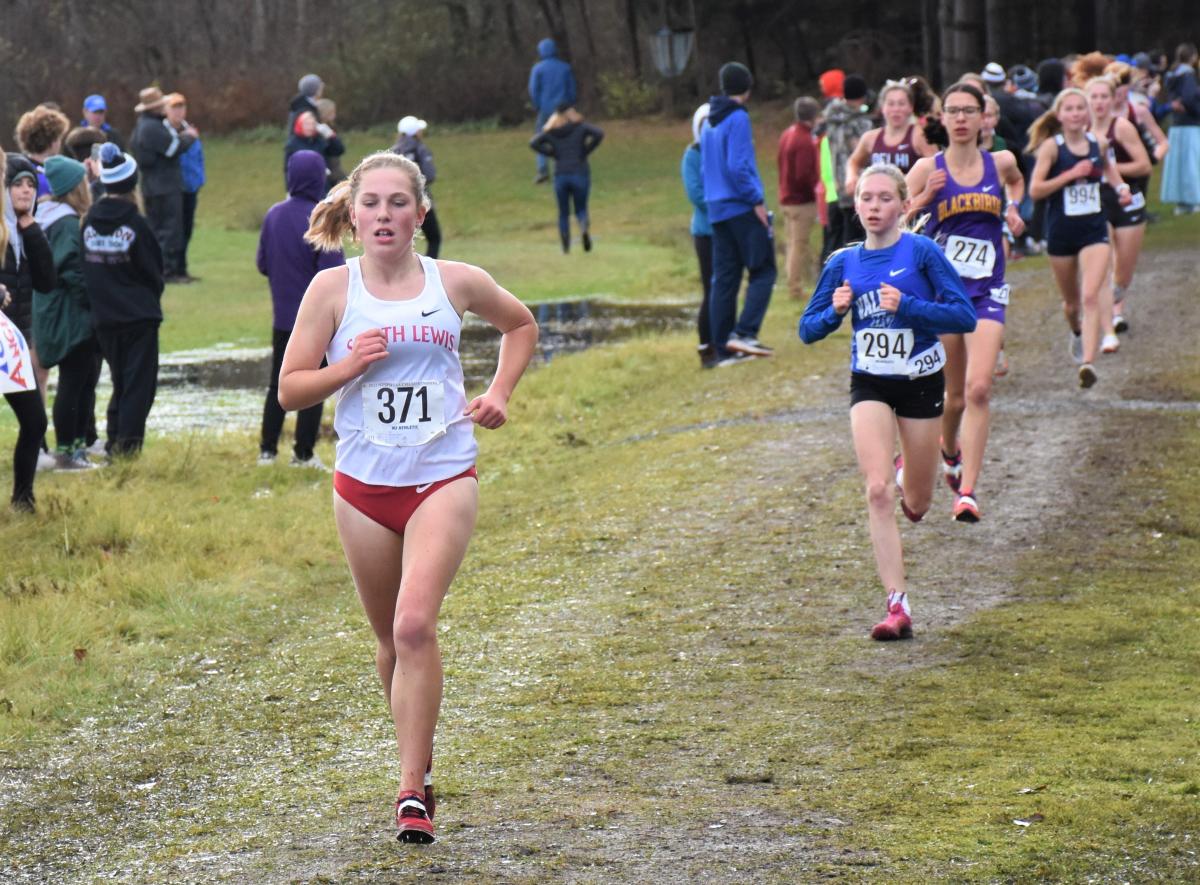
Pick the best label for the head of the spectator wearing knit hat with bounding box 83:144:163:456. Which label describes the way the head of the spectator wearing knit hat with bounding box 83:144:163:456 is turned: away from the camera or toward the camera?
away from the camera

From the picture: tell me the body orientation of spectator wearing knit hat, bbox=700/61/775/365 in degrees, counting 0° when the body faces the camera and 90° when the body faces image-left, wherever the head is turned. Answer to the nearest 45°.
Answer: approximately 225°

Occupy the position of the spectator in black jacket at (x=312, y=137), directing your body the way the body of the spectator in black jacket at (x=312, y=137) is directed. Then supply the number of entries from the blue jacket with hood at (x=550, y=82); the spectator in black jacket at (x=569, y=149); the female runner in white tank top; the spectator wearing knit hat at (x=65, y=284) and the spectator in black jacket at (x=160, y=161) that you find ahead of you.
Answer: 2

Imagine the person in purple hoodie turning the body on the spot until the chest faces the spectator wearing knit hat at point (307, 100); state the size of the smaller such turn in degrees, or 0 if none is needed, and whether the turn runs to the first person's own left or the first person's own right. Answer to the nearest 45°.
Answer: approximately 45° to the first person's own left
